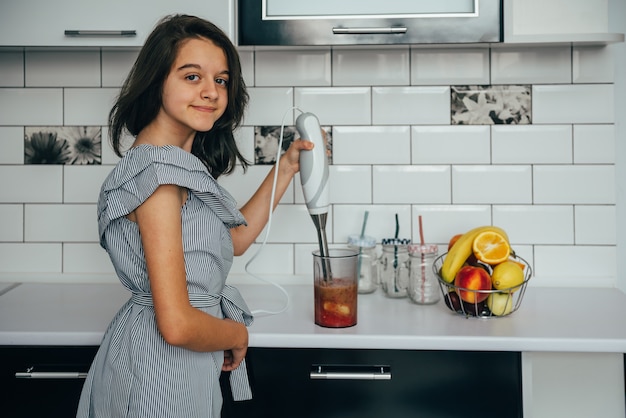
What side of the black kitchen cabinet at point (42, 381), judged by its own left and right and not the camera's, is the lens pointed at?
front

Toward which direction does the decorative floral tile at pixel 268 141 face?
toward the camera

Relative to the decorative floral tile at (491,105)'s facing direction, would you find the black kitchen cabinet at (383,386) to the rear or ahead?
ahead

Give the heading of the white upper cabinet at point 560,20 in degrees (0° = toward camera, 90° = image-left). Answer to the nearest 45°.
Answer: approximately 0°

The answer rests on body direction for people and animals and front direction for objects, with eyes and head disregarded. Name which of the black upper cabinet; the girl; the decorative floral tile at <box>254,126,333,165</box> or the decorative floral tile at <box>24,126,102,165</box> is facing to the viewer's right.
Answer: the girl

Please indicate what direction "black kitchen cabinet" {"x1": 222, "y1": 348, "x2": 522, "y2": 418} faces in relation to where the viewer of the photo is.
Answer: facing the viewer

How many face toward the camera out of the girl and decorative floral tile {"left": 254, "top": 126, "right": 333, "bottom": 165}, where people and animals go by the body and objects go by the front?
1

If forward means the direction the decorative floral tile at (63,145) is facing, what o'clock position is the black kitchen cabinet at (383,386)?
The black kitchen cabinet is roughly at 11 o'clock from the decorative floral tile.
